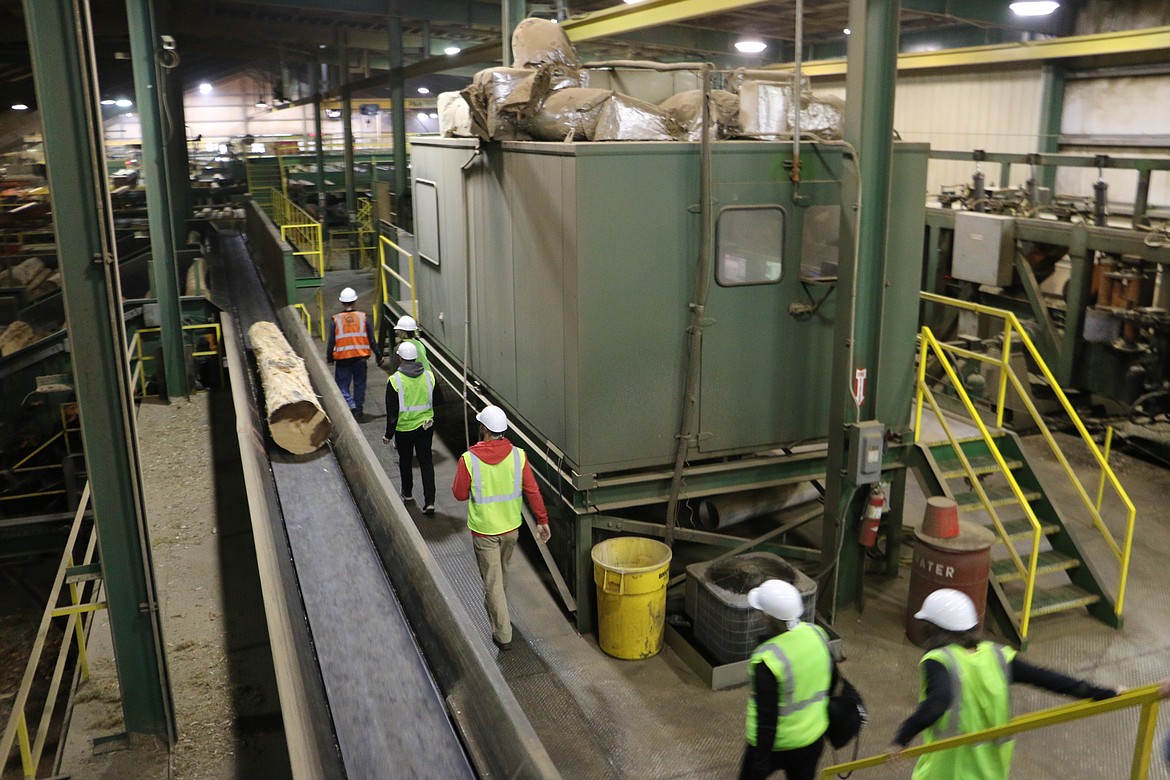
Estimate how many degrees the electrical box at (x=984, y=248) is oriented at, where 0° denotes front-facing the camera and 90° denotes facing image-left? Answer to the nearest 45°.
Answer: approximately 45°

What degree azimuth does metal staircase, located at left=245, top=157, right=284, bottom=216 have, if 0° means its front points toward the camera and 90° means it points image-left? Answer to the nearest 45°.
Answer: approximately 0°

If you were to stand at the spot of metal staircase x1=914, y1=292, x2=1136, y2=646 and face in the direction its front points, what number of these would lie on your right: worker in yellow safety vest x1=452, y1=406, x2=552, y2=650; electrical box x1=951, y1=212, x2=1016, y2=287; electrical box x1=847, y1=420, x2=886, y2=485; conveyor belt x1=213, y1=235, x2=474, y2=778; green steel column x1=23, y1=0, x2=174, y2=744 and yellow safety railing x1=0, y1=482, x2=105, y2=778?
5

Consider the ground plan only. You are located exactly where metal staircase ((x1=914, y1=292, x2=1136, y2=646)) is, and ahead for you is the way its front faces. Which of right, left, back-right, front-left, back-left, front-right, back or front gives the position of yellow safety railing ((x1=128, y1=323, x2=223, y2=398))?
back-right

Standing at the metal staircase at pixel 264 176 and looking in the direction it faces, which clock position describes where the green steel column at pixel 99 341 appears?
The green steel column is roughly at 12 o'clock from the metal staircase.

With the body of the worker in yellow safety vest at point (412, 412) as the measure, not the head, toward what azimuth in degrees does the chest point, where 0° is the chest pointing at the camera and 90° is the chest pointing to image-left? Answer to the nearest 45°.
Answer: approximately 180°

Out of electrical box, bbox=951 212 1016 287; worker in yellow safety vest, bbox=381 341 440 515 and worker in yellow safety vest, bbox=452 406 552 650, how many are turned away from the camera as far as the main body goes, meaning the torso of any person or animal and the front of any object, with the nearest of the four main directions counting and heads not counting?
2

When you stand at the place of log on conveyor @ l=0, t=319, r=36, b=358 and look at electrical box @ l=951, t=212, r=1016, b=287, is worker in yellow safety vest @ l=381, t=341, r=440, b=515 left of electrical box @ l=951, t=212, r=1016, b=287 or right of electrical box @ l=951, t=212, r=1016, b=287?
right

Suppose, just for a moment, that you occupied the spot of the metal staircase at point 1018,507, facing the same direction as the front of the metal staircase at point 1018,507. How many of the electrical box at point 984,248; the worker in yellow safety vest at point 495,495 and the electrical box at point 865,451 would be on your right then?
2

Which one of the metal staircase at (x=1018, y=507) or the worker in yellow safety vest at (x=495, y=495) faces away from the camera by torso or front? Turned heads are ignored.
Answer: the worker in yellow safety vest
